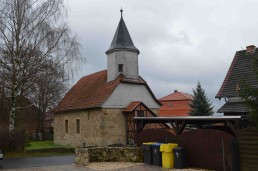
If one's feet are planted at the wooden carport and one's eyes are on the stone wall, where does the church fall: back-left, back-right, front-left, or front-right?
front-right

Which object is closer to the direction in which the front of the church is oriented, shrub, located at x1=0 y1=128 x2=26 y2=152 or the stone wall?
the stone wall
